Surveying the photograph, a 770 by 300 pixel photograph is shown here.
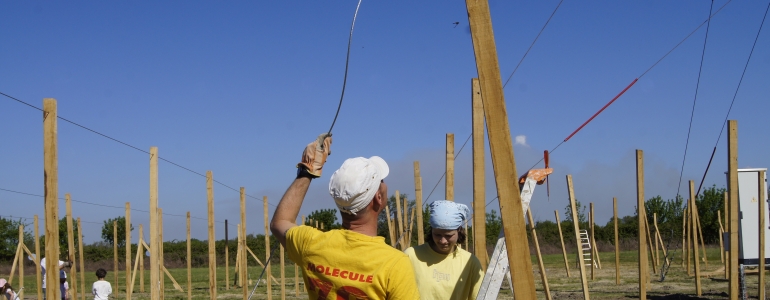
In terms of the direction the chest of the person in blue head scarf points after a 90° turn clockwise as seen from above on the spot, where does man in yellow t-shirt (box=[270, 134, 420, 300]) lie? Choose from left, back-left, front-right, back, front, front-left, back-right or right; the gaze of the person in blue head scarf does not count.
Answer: left

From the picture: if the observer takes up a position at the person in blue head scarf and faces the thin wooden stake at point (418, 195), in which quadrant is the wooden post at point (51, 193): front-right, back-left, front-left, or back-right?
front-left

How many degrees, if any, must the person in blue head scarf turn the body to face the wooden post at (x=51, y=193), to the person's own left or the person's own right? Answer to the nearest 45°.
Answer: approximately 135° to the person's own right

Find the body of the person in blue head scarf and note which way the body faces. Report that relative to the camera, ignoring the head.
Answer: toward the camera

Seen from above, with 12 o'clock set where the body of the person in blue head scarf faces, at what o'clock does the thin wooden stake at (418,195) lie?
The thin wooden stake is roughly at 6 o'clock from the person in blue head scarf.

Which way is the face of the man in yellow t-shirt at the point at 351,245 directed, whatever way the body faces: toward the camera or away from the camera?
away from the camera

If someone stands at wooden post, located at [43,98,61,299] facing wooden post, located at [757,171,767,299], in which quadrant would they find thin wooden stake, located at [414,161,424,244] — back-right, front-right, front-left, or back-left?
front-left

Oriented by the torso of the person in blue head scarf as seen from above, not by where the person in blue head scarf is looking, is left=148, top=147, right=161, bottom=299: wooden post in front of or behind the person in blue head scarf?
behind

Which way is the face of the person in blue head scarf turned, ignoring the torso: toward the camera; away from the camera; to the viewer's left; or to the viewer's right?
toward the camera

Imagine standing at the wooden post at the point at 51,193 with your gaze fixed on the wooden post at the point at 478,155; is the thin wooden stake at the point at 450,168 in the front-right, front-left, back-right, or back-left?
front-left

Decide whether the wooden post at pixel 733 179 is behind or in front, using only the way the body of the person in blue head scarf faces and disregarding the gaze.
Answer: behind

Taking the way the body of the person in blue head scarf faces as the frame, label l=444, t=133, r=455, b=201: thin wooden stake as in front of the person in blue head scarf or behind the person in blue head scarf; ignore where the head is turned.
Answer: behind
